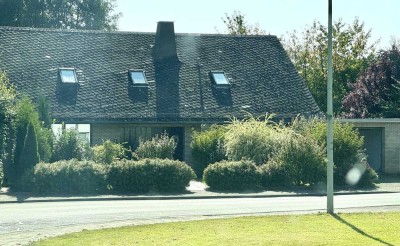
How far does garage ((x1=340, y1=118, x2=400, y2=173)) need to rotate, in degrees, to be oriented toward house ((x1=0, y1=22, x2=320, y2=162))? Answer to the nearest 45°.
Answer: approximately 90° to its right

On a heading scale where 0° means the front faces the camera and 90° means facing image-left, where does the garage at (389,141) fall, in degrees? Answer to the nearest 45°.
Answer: approximately 0°

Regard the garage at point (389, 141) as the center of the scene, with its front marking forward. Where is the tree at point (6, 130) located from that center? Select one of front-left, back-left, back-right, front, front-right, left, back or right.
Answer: front-right

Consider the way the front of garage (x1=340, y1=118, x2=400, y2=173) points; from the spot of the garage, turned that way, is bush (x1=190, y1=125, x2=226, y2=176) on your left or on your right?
on your right

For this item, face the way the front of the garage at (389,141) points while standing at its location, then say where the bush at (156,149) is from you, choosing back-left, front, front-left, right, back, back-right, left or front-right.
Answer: front-right
